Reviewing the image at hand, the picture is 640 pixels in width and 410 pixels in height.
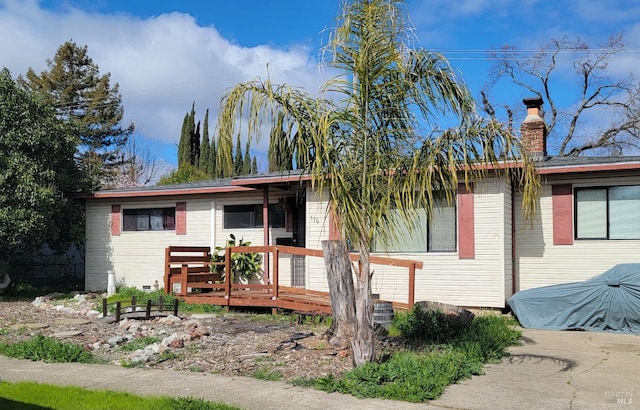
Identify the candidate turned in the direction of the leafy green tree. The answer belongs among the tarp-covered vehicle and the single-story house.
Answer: the tarp-covered vehicle

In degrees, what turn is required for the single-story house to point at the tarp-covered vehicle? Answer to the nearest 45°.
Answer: approximately 45° to its left

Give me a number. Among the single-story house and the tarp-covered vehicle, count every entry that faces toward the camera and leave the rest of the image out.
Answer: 1

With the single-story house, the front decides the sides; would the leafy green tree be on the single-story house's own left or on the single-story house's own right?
on the single-story house's own right

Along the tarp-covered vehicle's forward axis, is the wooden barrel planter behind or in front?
in front

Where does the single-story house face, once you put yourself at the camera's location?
facing the viewer

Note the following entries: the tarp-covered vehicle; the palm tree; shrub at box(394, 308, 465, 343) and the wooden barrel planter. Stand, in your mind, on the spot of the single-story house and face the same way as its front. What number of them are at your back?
0

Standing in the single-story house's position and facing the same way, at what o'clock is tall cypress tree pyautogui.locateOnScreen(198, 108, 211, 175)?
The tall cypress tree is roughly at 5 o'clock from the single-story house.

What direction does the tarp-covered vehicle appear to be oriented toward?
to the viewer's left

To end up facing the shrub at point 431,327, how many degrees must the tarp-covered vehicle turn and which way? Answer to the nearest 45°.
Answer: approximately 45° to its left

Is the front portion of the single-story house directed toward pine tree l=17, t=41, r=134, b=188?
no
